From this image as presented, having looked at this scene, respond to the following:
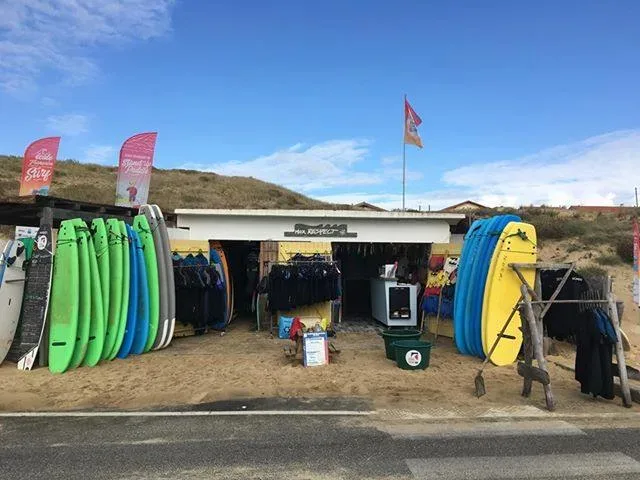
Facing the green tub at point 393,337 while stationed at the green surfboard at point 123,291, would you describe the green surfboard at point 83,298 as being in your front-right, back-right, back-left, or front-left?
back-right

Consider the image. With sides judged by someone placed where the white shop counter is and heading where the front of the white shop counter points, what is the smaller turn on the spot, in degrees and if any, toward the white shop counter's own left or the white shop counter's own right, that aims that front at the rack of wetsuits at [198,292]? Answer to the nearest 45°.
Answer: approximately 90° to the white shop counter's own right

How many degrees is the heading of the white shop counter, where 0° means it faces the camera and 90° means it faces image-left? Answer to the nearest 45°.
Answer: approximately 315°

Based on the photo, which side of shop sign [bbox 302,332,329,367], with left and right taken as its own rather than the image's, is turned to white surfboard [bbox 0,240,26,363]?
right

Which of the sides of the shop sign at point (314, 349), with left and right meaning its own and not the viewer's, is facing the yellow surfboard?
left

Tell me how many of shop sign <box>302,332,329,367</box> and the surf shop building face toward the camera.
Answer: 2
